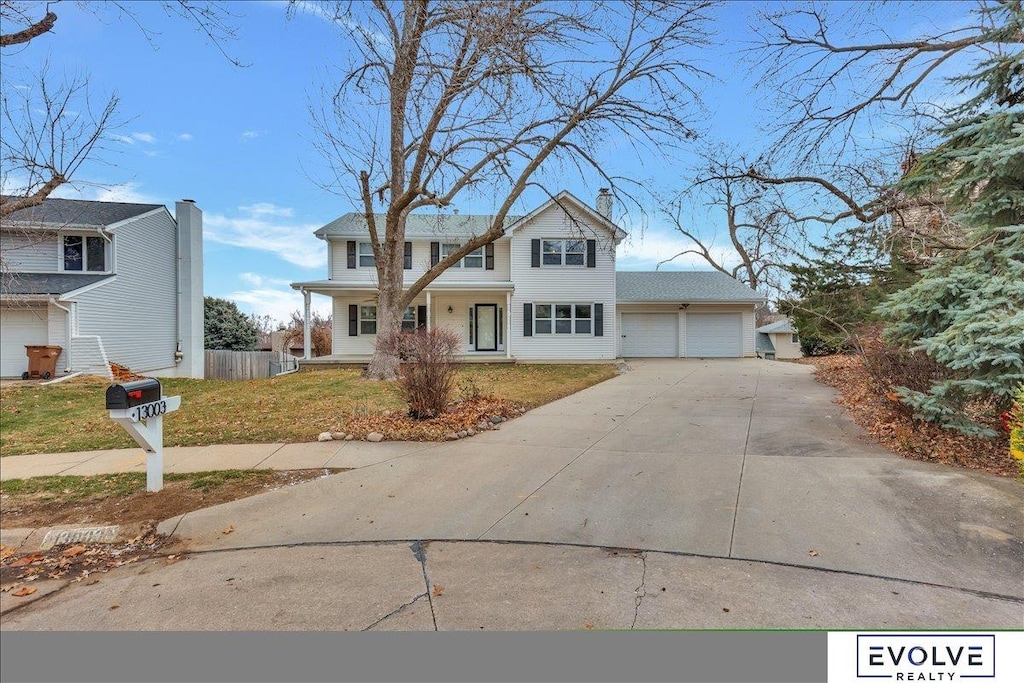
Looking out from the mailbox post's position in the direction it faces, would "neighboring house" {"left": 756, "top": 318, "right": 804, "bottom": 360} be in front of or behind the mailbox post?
behind

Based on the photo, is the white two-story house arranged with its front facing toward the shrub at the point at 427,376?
yes

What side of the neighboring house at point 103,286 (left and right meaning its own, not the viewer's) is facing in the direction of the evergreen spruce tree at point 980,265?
left

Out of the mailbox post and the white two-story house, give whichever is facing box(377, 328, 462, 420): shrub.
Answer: the white two-story house

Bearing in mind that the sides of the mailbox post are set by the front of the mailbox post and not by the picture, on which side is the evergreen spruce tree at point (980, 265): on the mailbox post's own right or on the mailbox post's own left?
on the mailbox post's own left

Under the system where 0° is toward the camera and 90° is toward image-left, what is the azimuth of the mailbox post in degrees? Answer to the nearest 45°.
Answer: approximately 45°
